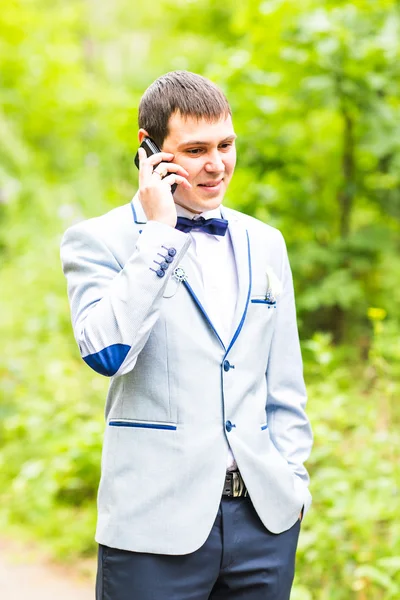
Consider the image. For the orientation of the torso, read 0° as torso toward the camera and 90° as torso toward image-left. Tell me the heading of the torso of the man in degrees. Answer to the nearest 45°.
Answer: approximately 315°

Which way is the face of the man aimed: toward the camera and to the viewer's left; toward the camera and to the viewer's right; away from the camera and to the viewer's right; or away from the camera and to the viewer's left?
toward the camera and to the viewer's right
